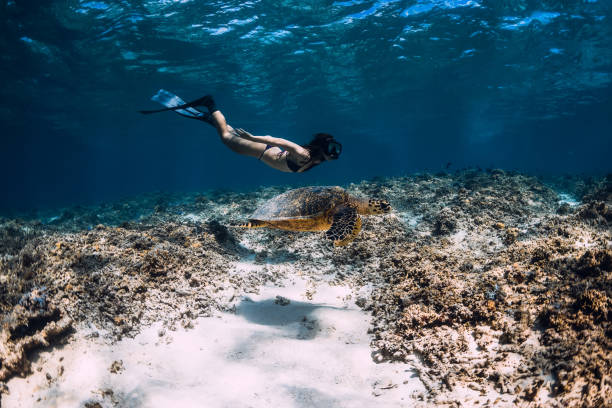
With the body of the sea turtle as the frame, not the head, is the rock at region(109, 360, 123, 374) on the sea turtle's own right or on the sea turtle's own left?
on the sea turtle's own right

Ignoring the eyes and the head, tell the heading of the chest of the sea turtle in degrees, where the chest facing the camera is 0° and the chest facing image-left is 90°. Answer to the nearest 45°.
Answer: approximately 270°
